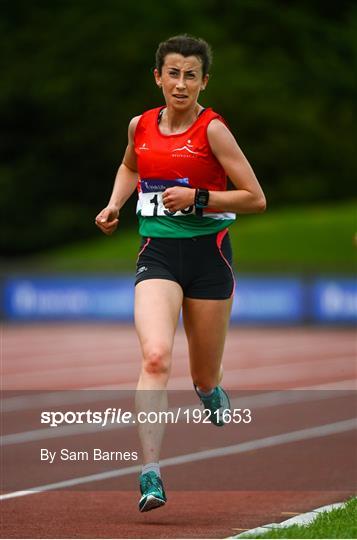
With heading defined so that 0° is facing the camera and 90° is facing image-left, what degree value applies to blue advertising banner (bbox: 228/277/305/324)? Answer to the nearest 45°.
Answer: approximately 0°

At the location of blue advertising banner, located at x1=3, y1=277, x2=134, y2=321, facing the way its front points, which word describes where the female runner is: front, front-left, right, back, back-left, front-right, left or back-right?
front

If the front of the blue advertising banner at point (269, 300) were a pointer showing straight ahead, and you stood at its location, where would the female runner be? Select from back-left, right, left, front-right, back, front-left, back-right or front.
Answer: front

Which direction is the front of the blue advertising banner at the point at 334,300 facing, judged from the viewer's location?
facing the viewer

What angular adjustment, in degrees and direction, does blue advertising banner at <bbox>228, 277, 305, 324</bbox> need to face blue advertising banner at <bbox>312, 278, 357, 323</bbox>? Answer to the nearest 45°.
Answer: approximately 90° to its left

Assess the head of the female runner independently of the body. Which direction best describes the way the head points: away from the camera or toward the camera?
toward the camera

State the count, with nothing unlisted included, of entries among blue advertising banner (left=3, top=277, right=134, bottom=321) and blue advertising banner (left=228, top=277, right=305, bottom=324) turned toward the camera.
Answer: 2

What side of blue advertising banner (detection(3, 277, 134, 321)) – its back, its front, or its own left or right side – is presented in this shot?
front

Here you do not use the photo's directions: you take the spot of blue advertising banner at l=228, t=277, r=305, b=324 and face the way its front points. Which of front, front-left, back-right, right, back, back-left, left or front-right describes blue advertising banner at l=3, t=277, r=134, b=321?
right

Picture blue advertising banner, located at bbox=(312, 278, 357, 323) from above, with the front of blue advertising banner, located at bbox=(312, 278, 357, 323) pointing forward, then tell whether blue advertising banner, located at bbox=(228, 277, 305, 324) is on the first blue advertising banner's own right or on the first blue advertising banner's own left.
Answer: on the first blue advertising banner's own right

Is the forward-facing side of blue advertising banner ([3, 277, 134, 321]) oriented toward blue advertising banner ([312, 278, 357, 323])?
no

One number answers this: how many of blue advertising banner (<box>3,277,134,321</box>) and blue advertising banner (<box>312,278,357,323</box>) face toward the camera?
2

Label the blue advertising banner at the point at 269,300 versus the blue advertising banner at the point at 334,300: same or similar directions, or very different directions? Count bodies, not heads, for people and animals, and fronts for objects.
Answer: same or similar directions

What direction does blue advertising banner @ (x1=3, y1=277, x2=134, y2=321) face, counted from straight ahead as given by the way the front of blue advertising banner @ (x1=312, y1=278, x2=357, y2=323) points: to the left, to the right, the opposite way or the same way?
the same way

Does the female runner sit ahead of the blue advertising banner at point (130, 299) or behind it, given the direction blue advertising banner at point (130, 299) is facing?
ahead

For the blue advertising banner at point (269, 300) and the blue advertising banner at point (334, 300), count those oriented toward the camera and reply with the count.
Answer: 2
